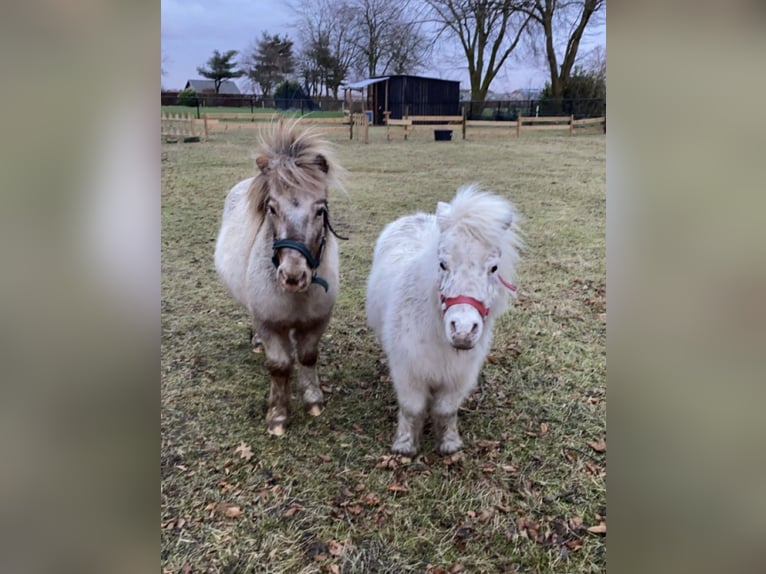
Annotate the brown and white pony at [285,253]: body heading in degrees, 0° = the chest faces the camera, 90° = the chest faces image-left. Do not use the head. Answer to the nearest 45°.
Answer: approximately 0°

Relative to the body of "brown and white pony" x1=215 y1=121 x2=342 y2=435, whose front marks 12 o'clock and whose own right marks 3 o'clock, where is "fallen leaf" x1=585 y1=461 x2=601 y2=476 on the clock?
The fallen leaf is roughly at 10 o'clock from the brown and white pony.

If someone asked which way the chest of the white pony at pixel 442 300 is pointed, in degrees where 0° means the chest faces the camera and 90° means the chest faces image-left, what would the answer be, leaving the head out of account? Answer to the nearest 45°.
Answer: approximately 0°

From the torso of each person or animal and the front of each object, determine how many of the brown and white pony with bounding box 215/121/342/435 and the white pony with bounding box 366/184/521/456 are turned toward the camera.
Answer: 2
